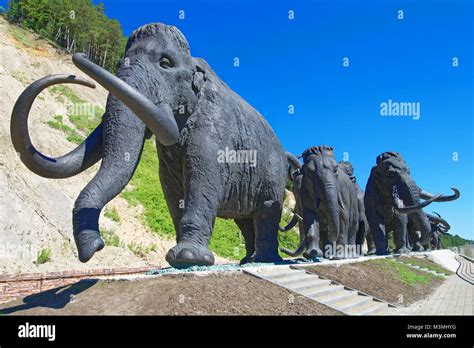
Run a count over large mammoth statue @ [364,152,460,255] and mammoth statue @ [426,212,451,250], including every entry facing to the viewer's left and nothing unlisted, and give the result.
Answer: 0

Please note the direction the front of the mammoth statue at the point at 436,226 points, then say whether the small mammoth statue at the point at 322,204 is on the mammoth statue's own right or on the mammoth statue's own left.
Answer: on the mammoth statue's own right

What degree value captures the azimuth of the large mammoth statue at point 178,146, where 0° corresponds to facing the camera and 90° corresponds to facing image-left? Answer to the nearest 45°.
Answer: approximately 45°

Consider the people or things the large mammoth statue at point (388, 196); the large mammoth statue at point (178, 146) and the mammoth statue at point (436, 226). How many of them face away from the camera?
0

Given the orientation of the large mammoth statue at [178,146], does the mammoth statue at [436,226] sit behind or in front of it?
behind

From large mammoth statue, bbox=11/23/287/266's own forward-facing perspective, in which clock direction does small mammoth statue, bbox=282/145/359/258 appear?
The small mammoth statue is roughly at 6 o'clock from the large mammoth statue.

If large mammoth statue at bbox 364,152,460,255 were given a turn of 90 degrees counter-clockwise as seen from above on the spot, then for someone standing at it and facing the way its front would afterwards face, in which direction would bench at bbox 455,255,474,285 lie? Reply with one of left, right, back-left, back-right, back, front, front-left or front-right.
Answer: front

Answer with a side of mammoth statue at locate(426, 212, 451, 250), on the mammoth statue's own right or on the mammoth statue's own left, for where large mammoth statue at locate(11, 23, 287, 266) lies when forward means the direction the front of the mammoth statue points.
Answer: on the mammoth statue's own right

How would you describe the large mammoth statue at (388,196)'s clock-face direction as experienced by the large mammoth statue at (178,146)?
The large mammoth statue at (388,196) is roughly at 6 o'clock from the large mammoth statue at (178,146).

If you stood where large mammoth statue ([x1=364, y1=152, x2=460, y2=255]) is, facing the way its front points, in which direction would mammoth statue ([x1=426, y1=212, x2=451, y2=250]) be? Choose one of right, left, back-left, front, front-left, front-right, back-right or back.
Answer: back-left

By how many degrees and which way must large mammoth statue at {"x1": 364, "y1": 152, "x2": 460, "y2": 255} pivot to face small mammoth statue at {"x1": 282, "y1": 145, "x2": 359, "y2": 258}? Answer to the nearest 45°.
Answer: approximately 45° to its right

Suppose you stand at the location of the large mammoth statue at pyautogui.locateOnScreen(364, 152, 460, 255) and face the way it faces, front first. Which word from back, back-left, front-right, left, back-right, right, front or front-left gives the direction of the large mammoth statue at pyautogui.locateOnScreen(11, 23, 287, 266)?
front-right
